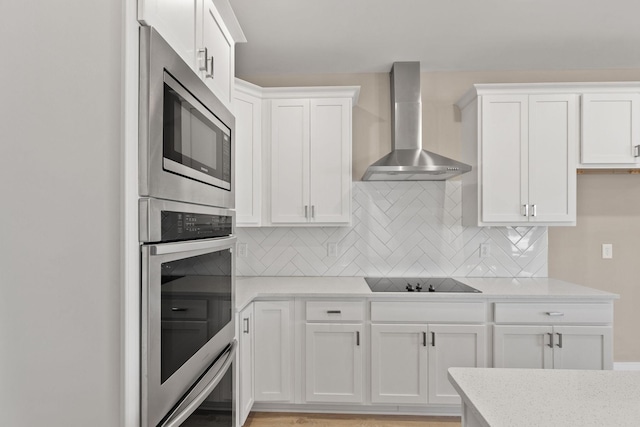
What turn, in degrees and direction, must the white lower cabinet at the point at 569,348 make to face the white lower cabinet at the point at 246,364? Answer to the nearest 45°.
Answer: approximately 45° to its right

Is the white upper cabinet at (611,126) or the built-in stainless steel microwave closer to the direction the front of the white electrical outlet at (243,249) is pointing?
the built-in stainless steel microwave

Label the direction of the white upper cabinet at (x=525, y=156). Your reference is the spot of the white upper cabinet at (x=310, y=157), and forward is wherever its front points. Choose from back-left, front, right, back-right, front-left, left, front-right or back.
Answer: left

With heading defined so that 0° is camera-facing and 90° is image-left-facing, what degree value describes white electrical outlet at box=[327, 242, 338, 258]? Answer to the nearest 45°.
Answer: approximately 0°

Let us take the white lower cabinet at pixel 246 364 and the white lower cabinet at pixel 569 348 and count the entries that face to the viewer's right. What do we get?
1

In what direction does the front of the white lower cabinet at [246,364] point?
to the viewer's right

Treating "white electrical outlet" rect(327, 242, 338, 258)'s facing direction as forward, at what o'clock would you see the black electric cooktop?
The black electric cooktop is roughly at 10 o'clock from the white electrical outlet.

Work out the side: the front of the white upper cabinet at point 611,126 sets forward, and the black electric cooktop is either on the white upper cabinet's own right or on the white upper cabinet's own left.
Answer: on the white upper cabinet's own right
